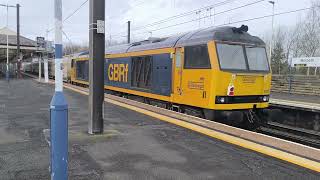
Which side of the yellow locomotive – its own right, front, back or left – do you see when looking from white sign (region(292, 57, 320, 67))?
left

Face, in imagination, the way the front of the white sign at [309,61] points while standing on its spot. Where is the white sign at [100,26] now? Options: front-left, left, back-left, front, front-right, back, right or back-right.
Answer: front

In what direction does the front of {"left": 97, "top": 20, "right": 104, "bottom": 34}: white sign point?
toward the camera

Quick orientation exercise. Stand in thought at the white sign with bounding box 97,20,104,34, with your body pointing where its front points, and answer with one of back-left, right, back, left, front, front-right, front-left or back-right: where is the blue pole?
front

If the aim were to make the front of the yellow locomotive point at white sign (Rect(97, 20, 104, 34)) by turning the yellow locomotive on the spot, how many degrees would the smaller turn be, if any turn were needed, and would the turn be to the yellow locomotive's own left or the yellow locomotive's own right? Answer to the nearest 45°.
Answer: approximately 90° to the yellow locomotive's own right

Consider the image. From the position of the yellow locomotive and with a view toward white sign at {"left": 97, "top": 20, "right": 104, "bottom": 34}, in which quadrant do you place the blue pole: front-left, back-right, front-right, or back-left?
front-left

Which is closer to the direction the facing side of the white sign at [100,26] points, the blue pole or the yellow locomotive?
the blue pole

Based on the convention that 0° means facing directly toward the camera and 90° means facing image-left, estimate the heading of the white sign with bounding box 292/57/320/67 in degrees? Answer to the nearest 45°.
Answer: approximately 0°

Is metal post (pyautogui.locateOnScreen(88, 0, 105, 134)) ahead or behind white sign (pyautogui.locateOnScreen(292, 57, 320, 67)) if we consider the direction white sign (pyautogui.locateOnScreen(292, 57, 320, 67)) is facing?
ahead

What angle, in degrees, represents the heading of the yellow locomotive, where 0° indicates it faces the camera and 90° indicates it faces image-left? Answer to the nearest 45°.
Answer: approximately 315°

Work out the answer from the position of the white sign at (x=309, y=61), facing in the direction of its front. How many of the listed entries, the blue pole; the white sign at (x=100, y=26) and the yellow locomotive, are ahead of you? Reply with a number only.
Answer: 3

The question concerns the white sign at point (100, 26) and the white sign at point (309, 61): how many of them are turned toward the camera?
2

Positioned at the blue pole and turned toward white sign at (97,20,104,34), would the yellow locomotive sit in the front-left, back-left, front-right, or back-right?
front-right

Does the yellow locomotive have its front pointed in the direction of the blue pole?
no

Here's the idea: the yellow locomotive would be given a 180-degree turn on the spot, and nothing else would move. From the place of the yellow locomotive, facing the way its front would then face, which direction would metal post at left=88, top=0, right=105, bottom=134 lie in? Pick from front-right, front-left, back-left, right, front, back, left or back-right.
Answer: left
